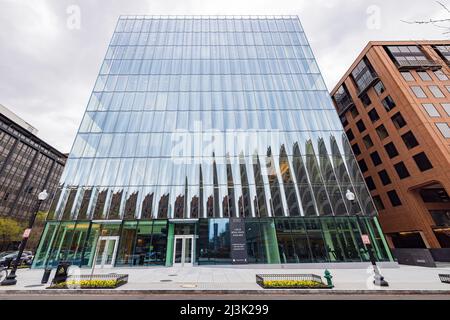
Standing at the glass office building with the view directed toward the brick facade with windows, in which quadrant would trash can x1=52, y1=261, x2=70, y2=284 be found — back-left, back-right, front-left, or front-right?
back-right

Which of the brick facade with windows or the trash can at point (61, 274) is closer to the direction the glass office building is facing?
the trash can

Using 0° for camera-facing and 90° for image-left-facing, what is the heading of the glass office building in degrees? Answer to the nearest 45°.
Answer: approximately 0°

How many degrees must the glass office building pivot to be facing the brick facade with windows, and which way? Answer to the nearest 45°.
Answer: approximately 90° to its left

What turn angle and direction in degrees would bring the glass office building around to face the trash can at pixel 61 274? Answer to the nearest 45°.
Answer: approximately 45° to its right

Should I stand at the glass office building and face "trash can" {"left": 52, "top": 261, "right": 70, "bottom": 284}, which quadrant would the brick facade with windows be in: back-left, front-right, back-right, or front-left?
back-left
